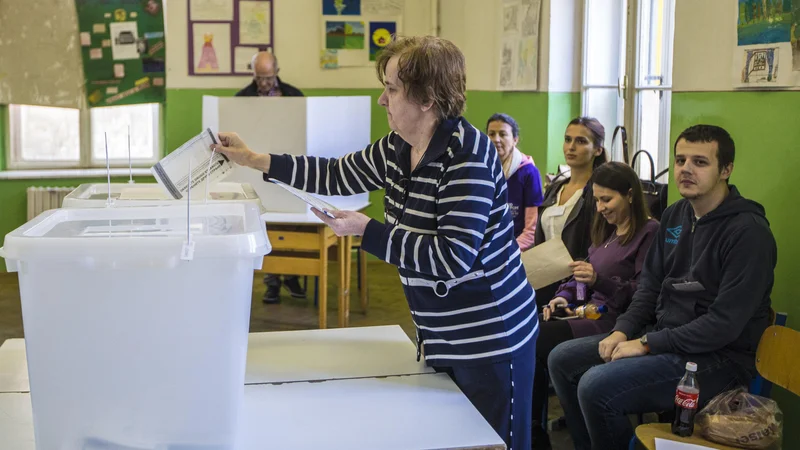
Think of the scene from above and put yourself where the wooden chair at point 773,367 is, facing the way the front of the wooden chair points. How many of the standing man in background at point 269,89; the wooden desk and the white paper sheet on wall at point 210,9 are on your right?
3

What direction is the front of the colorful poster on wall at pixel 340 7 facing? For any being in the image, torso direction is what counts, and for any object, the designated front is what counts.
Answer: toward the camera

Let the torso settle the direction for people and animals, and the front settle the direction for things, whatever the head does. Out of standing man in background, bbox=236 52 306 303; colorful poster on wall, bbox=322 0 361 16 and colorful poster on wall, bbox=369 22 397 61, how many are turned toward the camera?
3

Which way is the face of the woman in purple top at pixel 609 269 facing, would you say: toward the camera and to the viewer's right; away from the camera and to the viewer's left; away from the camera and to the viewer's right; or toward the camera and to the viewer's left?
toward the camera and to the viewer's left

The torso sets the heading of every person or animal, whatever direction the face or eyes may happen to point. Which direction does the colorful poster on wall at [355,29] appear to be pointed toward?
toward the camera

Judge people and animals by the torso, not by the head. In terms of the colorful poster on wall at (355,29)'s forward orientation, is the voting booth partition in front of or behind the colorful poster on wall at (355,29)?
in front

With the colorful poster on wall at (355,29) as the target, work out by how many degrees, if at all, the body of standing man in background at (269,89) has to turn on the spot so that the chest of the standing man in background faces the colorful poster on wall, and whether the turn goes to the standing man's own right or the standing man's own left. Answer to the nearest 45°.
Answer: approximately 135° to the standing man's own left

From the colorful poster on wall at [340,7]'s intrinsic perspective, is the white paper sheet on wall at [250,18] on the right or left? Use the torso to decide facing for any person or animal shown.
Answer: on its right

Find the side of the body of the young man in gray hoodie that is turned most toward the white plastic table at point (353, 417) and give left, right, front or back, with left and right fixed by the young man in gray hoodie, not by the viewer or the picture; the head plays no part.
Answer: front

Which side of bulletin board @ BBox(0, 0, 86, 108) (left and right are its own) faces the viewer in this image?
front

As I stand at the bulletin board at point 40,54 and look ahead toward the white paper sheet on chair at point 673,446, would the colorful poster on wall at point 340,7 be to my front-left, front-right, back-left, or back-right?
front-left

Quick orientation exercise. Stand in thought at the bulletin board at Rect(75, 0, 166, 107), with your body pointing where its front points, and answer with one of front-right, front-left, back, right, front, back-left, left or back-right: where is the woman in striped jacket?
front

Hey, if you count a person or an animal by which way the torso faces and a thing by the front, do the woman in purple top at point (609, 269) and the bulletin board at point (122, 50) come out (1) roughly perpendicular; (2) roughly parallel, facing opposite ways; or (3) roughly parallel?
roughly perpendicular

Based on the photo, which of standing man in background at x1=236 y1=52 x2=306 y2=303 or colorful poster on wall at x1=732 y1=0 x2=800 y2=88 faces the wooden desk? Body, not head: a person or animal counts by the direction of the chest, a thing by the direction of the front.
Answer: the standing man in background
